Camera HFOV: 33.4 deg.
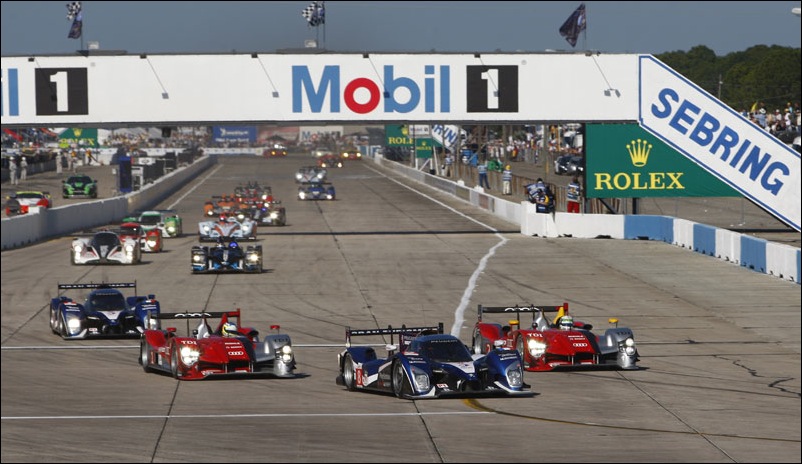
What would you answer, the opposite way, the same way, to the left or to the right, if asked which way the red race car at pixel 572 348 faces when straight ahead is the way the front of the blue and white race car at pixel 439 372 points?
the same way

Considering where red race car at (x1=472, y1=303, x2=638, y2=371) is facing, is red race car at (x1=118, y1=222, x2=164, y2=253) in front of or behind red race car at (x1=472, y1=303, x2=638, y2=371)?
behind

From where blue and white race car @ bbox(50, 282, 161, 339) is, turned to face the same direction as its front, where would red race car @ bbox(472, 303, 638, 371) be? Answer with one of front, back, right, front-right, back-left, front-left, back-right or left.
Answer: front-left

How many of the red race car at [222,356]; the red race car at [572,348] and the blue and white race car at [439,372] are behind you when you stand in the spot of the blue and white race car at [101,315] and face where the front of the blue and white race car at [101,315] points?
0

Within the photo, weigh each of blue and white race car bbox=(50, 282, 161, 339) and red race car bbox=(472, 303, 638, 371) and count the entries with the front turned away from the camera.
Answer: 0

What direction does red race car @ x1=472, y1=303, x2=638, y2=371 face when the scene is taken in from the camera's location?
facing the viewer and to the right of the viewer

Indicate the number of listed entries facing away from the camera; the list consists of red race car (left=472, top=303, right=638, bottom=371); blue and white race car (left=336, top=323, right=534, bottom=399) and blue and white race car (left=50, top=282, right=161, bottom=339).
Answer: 0

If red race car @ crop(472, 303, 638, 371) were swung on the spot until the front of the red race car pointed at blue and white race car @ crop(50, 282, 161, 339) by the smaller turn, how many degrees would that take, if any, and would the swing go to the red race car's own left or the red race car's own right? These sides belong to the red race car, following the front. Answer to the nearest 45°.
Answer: approximately 135° to the red race car's own right

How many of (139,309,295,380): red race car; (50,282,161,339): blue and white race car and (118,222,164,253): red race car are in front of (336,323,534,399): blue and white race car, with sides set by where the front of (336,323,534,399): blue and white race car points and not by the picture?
0

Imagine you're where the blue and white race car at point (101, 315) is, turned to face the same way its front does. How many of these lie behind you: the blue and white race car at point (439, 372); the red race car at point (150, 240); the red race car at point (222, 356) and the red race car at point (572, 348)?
1

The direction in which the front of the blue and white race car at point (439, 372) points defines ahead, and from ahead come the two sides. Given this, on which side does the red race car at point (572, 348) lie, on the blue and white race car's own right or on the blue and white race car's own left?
on the blue and white race car's own left

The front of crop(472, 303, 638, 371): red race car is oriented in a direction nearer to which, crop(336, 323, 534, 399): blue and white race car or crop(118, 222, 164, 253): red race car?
the blue and white race car

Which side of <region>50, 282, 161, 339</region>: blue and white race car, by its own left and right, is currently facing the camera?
front

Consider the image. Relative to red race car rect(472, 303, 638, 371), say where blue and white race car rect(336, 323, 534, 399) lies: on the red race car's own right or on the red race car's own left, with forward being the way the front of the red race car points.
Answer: on the red race car's own right

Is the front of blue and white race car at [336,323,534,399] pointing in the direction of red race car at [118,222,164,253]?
no

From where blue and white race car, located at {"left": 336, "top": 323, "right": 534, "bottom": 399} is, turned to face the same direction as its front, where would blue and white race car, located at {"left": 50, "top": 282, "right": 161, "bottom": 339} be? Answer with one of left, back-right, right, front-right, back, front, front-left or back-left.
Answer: back
